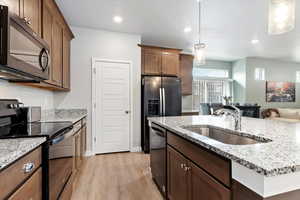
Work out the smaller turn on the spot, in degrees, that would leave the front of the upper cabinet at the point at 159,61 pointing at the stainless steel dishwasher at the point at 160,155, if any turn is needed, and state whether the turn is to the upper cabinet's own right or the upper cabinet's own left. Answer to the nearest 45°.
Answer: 0° — it already faces it

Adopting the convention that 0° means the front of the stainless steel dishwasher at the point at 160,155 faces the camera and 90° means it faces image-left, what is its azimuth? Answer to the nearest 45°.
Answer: approximately 90°

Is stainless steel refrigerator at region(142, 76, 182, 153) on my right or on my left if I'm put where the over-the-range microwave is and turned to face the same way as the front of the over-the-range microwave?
on my left

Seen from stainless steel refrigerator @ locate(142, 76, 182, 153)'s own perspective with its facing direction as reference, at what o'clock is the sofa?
The sofa is roughly at 8 o'clock from the stainless steel refrigerator.

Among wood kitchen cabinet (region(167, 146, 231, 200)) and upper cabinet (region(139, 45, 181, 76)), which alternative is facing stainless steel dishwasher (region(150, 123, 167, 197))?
the upper cabinet

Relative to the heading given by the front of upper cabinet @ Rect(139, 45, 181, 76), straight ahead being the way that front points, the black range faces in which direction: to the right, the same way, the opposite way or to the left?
to the left

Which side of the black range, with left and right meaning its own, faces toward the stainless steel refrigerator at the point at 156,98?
left

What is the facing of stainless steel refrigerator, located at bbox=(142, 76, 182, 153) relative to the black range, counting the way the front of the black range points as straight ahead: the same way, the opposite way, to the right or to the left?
to the right

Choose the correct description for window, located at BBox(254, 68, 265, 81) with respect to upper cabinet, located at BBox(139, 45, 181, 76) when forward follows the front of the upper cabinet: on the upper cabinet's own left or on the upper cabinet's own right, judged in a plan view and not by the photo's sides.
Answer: on the upper cabinet's own left

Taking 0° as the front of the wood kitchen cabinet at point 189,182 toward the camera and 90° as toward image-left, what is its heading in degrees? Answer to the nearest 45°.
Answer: approximately 45°

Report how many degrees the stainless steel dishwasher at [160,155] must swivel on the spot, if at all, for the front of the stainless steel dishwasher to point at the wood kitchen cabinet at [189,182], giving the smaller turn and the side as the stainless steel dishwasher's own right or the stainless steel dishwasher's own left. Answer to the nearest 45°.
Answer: approximately 90° to the stainless steel dishwasher's own left
